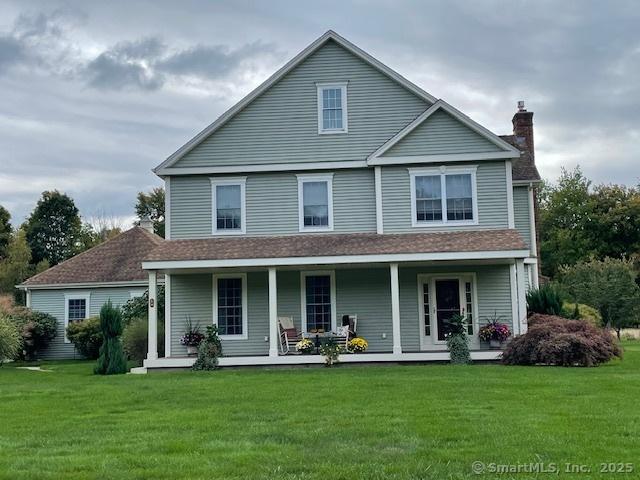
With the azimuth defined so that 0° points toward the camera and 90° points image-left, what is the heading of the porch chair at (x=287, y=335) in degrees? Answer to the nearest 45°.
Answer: approximately 315°

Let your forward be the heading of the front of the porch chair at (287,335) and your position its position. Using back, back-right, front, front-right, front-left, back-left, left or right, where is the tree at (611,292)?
left

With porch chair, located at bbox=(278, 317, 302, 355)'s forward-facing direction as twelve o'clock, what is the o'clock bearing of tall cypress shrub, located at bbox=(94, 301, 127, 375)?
The tall cypress shrub is roughly at 4 o'clock from the porch chair.

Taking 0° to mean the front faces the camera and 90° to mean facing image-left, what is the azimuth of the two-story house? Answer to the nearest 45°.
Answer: approximately 0°

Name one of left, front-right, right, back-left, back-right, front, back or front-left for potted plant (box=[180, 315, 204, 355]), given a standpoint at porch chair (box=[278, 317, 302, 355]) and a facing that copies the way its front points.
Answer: back-right

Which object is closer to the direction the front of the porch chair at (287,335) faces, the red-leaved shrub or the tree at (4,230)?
the red-leaved shrub
